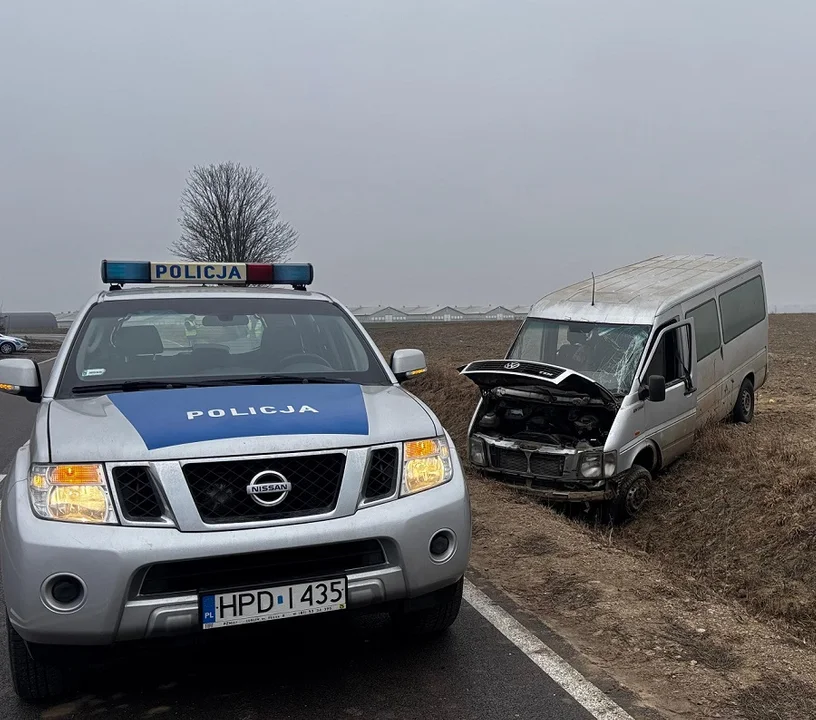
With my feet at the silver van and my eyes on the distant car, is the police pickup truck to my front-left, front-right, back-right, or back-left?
back-left

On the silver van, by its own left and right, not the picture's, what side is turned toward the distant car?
right

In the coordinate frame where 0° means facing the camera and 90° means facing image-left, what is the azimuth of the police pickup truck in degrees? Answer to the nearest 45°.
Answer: approximately 0°

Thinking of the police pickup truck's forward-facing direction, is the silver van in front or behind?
behind

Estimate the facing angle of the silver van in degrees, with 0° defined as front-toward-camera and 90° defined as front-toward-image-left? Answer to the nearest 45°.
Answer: approximately 45°

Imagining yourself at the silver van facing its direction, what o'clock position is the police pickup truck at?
The police pickup truck is roughly at 11 o'clock from the silver van.

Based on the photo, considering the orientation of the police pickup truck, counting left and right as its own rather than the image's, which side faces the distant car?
back

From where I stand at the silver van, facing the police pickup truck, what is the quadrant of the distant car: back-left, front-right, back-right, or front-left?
back-right

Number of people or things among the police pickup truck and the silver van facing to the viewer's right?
0
